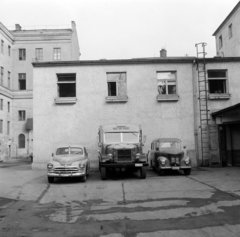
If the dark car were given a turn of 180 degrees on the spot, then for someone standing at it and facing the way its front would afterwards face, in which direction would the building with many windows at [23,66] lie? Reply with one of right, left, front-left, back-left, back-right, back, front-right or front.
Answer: front-left

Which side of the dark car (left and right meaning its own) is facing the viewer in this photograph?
front

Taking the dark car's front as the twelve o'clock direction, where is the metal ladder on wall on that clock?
The metal ladder on wall is roughly at 7 o'clock from the dark car.
